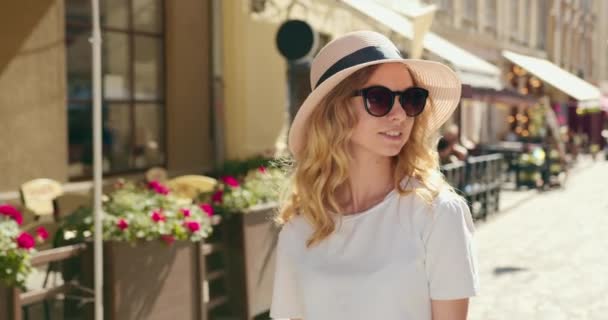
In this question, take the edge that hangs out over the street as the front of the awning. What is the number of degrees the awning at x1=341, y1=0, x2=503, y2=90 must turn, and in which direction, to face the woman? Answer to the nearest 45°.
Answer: approximately 45° to its right

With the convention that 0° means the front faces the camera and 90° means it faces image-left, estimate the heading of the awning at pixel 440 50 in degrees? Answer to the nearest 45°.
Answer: approximately 315°

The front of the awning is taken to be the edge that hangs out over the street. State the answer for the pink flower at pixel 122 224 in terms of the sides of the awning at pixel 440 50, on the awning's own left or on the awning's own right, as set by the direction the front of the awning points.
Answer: on the awning's own right

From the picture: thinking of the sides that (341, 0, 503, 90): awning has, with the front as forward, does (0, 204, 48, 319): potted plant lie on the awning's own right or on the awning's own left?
on the awning's own right

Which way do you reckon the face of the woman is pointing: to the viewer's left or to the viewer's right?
to the viewer's right
